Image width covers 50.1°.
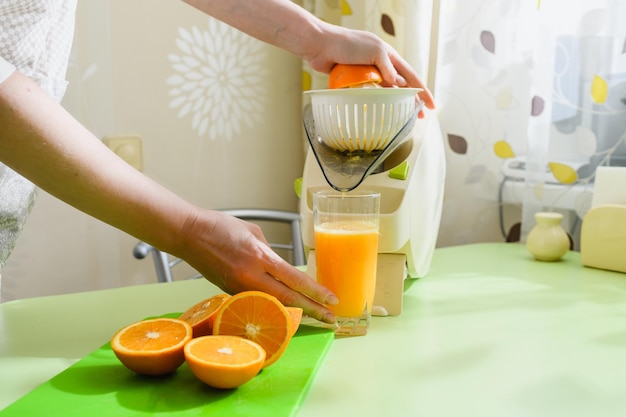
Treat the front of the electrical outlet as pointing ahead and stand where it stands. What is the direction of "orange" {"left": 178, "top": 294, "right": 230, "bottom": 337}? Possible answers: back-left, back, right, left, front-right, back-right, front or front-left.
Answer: front

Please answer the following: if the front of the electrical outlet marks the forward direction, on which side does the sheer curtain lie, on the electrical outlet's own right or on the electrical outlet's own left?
on the electrical outlet's own left

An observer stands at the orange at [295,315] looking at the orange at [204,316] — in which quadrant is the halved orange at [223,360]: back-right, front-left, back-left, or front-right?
front-left

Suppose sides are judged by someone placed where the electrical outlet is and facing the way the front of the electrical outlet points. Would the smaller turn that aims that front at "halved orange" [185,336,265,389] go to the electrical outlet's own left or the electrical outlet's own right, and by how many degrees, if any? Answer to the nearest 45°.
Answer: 0° — it already faces it

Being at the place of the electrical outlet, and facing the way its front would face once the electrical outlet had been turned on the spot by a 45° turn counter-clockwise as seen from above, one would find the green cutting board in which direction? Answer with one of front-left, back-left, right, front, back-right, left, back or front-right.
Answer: front-right

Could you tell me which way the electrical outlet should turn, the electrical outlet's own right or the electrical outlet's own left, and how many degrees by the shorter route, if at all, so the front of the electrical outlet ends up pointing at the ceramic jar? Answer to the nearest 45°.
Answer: approximately 45° to the electrical outlet's own left

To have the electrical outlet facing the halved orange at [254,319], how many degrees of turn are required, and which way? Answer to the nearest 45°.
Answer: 0° — it already faces it

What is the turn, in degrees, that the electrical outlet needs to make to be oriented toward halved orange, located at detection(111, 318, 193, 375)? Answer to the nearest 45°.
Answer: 0° — it already faces it

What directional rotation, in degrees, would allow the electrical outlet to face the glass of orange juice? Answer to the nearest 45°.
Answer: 0° — it already faces it

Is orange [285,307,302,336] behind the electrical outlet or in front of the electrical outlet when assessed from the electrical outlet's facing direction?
in front

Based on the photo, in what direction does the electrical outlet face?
toward the camera
